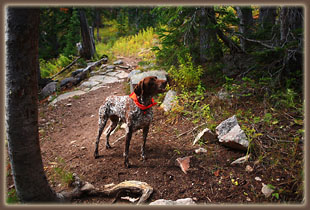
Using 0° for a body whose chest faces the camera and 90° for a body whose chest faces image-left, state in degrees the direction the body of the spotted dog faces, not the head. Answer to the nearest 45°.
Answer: approximately 315°

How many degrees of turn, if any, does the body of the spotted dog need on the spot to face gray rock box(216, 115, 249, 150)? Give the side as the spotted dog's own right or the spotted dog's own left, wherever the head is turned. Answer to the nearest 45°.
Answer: approximately 45° to the spotted dog's own left

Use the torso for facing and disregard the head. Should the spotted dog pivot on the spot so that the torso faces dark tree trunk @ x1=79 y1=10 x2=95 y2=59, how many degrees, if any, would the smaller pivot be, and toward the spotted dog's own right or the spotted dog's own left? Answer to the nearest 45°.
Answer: approximately 135° to the spotted dog's own left

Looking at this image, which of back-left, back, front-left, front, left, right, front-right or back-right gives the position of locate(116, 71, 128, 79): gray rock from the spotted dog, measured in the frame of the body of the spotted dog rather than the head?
back-left

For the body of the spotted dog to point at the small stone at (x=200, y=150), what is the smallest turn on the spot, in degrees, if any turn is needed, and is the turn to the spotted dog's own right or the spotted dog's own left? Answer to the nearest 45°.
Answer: approximately 45° to the spotted dog's own left

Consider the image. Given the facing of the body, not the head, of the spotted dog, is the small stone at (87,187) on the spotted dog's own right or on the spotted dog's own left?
on the spotted dog's own right

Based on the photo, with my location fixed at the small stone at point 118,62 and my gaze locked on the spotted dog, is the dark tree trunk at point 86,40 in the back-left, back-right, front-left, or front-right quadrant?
back-right

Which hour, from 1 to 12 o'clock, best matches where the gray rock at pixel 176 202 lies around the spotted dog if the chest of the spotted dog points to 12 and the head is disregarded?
The gray rock is roughly at 1 o'clock from the spotted dog.

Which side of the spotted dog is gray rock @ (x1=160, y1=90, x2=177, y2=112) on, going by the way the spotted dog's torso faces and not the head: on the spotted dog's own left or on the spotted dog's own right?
on the spotted dog's own left

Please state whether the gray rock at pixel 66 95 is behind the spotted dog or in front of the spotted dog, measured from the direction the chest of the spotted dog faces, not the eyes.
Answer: behind

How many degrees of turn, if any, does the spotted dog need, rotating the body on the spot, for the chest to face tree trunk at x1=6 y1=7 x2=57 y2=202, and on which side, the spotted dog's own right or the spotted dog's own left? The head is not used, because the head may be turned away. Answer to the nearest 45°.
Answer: approximately 90° to the spotted dog's own right

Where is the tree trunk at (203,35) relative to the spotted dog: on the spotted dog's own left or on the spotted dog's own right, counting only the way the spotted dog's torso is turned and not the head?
on the spotted dog's own left

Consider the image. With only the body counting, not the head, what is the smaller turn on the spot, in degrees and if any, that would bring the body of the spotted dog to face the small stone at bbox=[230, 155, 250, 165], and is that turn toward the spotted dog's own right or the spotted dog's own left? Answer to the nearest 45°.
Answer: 0° — it already faces it
